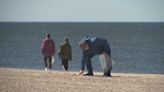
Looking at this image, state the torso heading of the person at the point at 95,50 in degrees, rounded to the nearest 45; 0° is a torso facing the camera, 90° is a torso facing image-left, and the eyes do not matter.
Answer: approximately 90°
